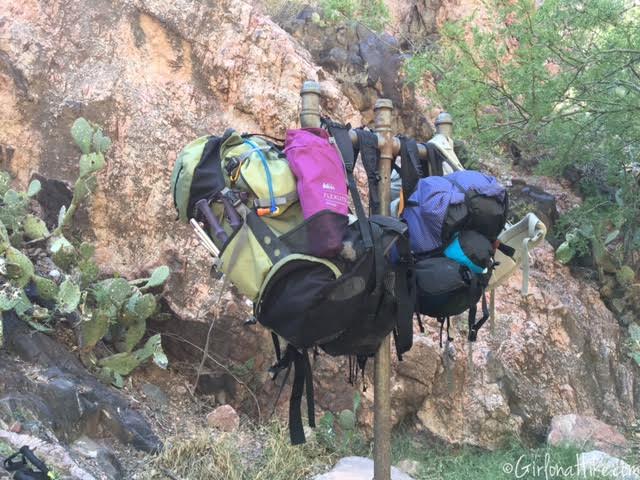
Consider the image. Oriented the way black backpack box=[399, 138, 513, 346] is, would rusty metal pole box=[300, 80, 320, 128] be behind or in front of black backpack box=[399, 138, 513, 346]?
behind

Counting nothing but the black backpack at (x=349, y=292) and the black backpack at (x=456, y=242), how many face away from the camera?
0

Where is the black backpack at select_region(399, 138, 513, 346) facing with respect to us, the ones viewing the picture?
facing the viewer and to the right of the viewer
